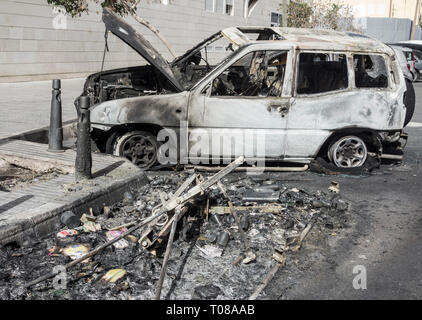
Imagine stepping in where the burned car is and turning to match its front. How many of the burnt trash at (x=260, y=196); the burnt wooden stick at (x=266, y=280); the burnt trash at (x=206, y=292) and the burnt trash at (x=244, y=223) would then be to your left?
4

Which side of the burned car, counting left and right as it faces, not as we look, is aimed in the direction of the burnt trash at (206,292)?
left

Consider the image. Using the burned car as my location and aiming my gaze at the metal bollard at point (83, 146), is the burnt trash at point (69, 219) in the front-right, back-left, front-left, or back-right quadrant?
front-left

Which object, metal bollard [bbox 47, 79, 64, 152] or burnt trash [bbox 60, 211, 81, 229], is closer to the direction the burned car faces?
the metal bollard

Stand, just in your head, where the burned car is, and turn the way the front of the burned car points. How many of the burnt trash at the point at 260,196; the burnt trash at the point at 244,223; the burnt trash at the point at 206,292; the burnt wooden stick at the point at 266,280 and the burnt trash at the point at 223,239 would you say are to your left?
5

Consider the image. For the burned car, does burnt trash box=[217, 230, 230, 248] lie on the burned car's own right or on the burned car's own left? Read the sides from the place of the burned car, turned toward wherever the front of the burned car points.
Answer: on the burned car's own left

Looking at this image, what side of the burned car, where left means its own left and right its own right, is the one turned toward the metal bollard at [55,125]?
front

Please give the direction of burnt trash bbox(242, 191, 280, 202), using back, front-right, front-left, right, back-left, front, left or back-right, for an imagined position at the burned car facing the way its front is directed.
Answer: left

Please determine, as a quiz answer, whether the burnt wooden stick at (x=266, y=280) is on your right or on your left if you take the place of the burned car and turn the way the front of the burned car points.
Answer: on your left

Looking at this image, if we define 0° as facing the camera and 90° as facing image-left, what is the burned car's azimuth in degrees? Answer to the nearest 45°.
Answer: approximately 90°
